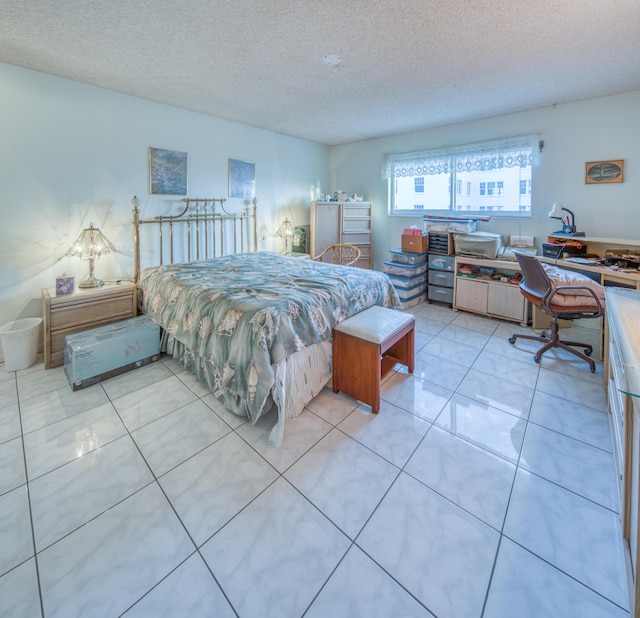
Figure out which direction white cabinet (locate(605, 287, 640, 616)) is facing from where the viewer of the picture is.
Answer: facing to the left of the viewer

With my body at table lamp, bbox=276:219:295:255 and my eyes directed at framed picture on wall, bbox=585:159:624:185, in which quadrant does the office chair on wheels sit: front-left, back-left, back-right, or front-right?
front-right

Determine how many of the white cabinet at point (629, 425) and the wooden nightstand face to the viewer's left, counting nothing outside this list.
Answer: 1

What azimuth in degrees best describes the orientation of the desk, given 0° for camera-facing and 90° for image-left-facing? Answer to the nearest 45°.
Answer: approximately 45°

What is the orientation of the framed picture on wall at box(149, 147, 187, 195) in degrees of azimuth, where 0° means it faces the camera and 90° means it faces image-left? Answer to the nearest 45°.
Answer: approximately 315°

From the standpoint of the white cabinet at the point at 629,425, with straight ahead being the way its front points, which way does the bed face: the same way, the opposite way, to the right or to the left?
the opposite way

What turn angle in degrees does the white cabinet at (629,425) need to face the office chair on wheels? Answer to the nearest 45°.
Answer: approximately 90° to its right

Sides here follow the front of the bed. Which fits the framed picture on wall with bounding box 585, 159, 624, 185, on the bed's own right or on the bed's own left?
on the bed's own left

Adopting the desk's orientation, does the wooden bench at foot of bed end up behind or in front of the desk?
in front
